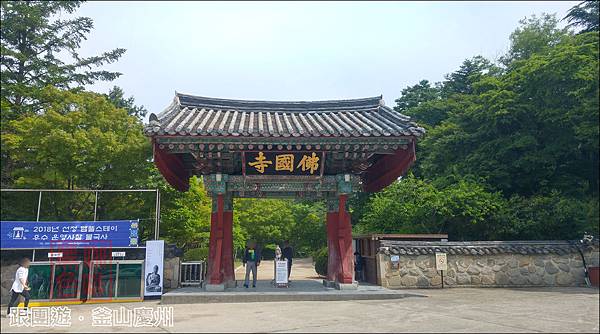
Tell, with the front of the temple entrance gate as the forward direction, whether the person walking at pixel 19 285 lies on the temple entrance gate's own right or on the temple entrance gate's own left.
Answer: on the temple entrance gate's own right

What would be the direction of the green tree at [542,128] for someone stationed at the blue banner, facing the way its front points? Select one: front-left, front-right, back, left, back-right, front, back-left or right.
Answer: left

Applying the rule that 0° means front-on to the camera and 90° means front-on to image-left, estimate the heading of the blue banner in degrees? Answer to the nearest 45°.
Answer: approximately 0°

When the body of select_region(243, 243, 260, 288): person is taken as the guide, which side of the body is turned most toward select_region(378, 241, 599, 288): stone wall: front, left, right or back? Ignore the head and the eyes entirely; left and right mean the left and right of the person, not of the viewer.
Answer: left

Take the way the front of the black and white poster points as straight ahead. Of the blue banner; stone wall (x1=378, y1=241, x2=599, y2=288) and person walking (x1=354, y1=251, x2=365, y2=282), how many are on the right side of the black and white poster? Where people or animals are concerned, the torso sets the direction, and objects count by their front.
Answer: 1

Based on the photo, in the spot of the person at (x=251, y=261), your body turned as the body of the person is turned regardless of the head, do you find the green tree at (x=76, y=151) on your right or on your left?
on your right

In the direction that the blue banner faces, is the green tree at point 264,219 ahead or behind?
behind

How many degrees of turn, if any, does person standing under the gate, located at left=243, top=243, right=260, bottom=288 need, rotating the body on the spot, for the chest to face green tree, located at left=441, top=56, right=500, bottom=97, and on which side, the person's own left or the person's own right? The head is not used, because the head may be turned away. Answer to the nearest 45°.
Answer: approximately 135° to the person's own left

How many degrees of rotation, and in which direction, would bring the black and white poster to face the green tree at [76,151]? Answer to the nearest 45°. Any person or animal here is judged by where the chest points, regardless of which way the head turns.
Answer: approximately 135° to its right

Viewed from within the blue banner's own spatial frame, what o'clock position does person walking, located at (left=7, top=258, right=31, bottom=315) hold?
The person walking is roughly at 1 o'clock from the blue banner.
